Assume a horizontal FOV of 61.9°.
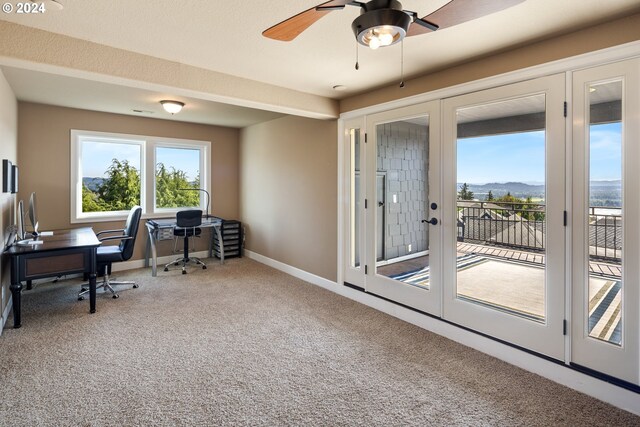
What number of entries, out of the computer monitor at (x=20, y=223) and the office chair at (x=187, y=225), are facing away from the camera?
1

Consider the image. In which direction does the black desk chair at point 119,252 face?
to the viewer's left

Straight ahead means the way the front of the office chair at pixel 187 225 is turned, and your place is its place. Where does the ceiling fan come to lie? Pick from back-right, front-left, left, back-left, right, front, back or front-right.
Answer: back

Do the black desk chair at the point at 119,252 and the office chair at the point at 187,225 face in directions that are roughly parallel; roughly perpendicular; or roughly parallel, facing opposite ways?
roughly perpendicular

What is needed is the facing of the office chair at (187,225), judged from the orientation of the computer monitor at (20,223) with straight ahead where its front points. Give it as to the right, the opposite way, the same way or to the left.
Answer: to the left

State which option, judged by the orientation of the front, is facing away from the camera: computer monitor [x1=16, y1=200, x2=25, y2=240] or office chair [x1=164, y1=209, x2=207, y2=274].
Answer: the office chair

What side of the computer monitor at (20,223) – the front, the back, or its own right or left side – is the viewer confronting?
right

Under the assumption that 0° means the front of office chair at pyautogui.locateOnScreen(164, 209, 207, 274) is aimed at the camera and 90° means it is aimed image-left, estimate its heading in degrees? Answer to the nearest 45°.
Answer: approximately 180°

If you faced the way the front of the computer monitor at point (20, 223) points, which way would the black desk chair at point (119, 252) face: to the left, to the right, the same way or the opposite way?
the opposite way
